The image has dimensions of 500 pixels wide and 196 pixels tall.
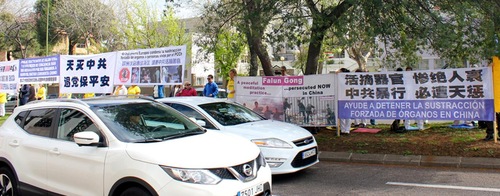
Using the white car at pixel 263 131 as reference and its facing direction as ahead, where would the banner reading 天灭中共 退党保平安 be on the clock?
The banner reading 天灭中共 退党保平安 is roughly at 6 o'clock from the white car.

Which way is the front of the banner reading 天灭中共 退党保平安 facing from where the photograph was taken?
facing the viewer

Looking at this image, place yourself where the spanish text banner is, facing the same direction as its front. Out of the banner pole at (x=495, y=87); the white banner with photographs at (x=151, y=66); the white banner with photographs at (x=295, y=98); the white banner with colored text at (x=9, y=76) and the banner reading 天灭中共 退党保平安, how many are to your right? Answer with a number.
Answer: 4

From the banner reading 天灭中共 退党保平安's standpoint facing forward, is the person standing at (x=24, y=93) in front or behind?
behind

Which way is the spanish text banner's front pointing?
toward the camera

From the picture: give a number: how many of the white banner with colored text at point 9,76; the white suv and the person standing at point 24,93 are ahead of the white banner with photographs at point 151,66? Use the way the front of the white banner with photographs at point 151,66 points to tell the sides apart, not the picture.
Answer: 1

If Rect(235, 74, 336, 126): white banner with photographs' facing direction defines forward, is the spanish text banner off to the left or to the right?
on its left

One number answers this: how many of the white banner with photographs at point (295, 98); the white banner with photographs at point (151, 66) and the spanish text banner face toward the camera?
3

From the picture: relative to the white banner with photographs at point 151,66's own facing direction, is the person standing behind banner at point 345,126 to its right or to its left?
on its left

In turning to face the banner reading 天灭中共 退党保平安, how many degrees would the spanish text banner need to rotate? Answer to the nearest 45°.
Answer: approximately 90° to its right

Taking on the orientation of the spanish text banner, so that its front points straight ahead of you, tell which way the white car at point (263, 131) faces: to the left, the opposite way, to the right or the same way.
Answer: to the left

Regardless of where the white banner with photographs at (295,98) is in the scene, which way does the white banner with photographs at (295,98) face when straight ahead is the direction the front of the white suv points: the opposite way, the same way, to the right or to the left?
to the right

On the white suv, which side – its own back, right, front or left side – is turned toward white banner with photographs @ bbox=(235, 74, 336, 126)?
left
